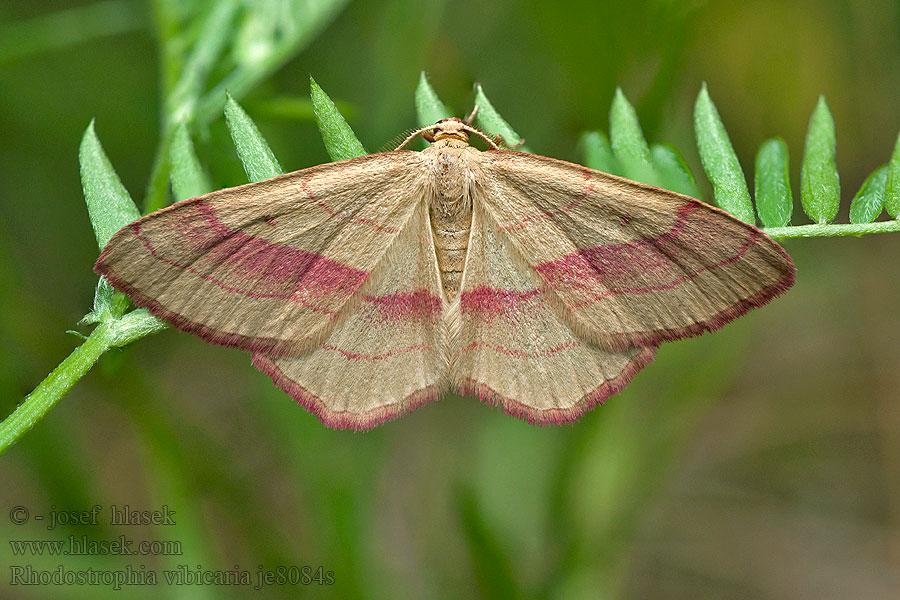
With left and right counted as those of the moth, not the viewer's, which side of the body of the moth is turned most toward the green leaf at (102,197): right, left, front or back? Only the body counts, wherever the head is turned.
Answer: left

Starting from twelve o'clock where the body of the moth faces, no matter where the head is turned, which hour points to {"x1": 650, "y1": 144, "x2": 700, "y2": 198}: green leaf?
The green leaf is roughly at 3 o'clock from the moth.

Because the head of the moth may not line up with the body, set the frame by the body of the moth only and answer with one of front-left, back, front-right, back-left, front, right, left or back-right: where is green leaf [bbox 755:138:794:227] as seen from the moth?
right

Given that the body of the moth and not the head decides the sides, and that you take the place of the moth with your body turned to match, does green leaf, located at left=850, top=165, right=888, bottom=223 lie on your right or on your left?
on your right

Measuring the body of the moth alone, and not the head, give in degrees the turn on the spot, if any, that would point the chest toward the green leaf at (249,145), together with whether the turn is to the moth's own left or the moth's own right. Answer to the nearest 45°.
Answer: approximately 90° to the moth's own left

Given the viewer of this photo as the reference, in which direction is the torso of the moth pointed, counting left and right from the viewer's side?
facing away from the viewer

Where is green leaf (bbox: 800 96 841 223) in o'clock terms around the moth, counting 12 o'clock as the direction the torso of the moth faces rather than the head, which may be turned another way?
The green leaf is roughly at 3 o'clock from the moth.

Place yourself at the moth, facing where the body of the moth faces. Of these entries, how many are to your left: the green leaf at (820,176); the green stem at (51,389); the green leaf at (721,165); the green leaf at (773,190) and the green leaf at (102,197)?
2

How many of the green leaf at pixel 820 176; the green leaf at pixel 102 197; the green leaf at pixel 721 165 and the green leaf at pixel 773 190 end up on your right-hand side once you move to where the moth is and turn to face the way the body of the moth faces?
3
